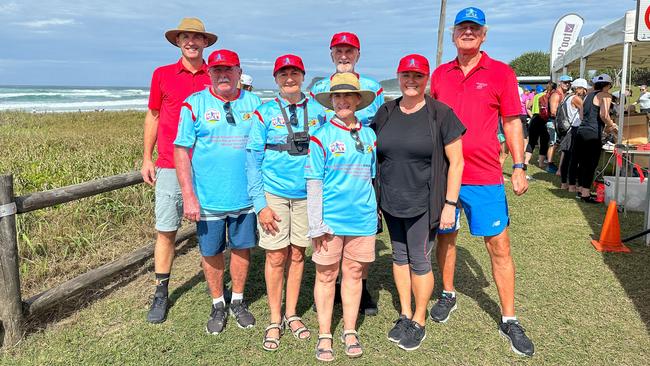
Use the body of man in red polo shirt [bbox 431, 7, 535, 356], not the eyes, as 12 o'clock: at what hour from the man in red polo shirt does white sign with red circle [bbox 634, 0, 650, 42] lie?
The white sign with red circle is roughly at 7 o'clock from the man in red polo shirt.

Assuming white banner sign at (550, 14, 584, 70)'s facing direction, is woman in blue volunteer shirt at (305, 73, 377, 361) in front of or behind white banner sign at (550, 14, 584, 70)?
in front

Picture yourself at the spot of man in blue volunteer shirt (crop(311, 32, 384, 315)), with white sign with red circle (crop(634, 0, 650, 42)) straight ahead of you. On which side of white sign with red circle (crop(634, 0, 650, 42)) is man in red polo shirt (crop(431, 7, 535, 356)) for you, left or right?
right

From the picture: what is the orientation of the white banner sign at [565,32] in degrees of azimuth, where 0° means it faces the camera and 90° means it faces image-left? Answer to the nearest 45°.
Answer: approximately 0°

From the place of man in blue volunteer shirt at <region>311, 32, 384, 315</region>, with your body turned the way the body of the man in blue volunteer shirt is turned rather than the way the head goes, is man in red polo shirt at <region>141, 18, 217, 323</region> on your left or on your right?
on your right

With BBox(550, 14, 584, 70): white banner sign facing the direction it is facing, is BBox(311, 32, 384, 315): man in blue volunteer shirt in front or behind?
in front

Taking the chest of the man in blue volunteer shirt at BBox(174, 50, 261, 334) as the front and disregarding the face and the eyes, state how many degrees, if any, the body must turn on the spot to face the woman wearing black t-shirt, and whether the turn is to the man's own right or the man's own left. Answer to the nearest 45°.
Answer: approximately 90° to the man's own left
